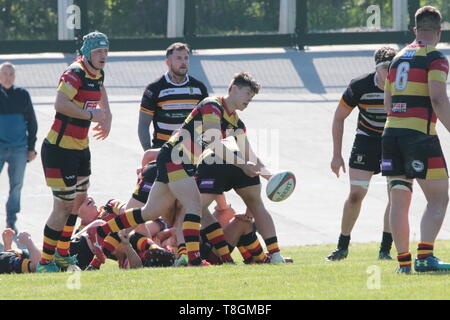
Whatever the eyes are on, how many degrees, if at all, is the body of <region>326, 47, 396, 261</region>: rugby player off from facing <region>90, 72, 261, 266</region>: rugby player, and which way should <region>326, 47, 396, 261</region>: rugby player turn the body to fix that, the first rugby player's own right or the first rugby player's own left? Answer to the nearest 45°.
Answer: approximately 45° to the first rugby player's own right

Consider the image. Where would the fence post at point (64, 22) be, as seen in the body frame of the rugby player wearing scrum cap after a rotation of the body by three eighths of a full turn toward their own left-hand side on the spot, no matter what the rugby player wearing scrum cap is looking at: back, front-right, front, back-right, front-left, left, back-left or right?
front

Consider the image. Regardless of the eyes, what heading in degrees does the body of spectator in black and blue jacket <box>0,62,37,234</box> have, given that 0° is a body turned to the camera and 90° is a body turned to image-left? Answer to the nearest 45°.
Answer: approximately 0°

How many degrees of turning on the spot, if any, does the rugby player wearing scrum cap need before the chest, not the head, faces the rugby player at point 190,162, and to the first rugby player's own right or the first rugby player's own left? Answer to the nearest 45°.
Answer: approximately 45° to the first rugby player's own left

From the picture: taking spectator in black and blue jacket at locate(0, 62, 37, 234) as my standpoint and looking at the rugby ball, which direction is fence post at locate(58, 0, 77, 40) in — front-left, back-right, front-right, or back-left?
back-left

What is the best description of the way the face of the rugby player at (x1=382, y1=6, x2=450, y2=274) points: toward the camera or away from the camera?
away from the camera

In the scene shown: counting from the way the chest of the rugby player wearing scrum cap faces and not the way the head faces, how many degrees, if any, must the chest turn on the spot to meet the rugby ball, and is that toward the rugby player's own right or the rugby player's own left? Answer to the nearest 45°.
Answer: approximately 45° to the rugby player's own left
